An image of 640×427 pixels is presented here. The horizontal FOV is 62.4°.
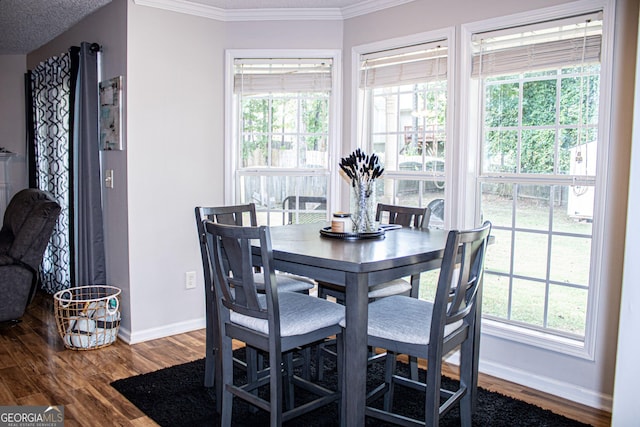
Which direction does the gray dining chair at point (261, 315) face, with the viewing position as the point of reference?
facing away from the viewer and to the right of the viewer

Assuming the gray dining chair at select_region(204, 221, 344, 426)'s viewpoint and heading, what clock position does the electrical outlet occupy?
The electrical outlet is roughly at 10 o'clock from the gray dining chair.

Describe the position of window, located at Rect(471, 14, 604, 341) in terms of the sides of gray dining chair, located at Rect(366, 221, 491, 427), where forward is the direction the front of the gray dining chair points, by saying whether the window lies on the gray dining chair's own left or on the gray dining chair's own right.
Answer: on the gray dining chair's own right

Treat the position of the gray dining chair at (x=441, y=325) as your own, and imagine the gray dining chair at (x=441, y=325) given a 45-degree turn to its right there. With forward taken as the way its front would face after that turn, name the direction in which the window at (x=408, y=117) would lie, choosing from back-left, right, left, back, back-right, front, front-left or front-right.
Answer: front

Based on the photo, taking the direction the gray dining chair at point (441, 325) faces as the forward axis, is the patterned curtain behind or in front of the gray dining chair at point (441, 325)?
in front

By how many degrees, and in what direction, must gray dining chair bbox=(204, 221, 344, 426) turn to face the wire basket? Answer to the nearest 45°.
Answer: approximately 90° to its left

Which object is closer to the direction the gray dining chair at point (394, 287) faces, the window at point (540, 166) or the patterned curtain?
the patterned curtain

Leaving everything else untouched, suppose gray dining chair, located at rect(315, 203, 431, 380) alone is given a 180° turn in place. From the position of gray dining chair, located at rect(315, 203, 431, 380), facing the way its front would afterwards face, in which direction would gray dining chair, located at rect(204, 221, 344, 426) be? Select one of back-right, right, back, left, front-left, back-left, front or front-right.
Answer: back

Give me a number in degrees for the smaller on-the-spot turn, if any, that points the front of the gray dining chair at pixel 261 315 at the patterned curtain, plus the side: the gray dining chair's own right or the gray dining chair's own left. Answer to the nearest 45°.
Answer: approximately 90° to the gray dining chair's own left

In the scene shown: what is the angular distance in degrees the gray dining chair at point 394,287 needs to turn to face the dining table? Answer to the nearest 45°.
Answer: approximately 45° to its left

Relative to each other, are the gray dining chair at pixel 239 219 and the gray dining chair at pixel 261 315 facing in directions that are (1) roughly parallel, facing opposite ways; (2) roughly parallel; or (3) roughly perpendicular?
roughly perpendicular

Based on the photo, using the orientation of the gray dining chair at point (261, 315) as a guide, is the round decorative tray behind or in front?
in front

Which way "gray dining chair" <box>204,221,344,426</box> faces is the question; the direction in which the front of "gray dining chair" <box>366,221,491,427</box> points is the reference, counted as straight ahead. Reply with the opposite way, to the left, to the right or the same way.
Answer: to the right

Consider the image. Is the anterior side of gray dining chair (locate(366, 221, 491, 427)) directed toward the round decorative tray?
yes

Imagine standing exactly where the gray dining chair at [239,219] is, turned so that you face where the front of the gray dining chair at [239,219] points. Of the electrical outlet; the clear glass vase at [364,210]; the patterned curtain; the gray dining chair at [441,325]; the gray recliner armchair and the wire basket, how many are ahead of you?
2

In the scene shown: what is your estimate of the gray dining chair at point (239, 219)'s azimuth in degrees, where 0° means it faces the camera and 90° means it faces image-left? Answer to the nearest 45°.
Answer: approximately 315°

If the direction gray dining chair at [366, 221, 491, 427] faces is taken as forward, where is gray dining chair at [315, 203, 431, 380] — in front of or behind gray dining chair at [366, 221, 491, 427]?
in front

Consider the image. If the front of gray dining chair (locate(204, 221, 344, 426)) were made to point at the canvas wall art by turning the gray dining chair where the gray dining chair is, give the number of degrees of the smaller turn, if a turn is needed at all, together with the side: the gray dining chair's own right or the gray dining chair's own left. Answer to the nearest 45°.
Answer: approximately 90° to the gray dining chair's own left

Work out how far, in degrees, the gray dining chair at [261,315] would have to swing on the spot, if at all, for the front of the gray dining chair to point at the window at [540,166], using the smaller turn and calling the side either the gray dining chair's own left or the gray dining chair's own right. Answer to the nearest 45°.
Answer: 0° — it already faces it

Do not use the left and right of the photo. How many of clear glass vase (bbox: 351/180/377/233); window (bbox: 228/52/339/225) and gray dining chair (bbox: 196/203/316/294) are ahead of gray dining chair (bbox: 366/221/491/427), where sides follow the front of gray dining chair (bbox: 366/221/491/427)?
3

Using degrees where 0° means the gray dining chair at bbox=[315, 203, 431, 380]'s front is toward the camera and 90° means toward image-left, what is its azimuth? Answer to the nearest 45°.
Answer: approximately 45°

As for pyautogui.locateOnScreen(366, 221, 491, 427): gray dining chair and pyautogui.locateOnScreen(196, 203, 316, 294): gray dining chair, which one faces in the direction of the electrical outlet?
pyautogui.locateOnScreen(366, 221, 491, 427): gray dining chair
